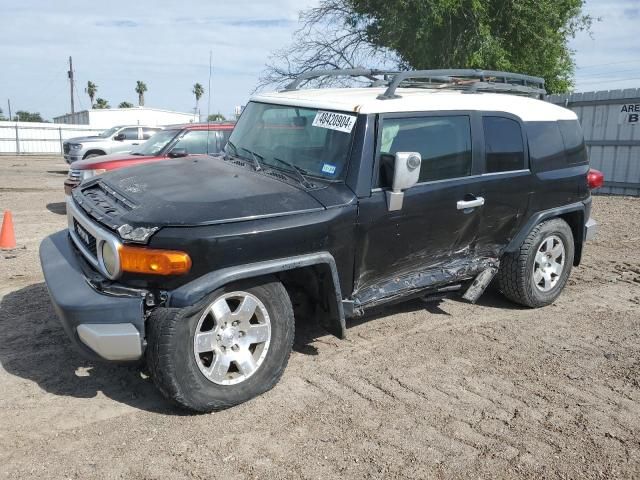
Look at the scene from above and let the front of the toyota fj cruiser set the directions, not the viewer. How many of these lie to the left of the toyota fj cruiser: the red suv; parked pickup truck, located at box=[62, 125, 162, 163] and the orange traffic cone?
0

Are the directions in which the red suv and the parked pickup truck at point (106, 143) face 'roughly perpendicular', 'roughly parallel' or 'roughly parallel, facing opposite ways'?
roughly parallel

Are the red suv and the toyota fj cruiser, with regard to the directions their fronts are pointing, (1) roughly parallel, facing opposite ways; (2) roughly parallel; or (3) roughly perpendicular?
roughly parallel

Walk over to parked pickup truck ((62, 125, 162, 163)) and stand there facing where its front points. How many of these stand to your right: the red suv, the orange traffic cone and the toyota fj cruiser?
0

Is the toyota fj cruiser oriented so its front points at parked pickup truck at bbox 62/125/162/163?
no

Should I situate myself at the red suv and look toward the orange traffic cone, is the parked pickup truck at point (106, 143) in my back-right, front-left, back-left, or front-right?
back-right

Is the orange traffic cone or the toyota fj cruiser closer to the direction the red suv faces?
the orange traffic cone

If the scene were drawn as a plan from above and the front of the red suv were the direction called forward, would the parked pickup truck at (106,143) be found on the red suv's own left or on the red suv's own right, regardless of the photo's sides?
on the red suv's own right

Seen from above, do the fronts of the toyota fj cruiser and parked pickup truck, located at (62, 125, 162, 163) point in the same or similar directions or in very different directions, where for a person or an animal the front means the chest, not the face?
same or similar directions

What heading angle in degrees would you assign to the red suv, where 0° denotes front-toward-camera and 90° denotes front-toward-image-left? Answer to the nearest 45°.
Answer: approximately 45°

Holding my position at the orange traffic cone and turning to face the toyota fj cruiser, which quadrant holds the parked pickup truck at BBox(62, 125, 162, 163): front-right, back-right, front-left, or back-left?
back-left

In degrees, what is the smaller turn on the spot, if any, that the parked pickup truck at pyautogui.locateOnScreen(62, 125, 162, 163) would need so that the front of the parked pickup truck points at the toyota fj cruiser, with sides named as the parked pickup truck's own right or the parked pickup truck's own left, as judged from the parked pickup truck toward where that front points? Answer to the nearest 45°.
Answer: approximately 45° to the parked pickup truck's own left

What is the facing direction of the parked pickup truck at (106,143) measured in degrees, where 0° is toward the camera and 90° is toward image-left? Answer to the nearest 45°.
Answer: approximately 45°

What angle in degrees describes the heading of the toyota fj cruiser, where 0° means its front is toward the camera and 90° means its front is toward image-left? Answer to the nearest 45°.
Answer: approximately 45°

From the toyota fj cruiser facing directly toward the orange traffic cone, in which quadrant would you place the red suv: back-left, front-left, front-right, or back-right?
front-right

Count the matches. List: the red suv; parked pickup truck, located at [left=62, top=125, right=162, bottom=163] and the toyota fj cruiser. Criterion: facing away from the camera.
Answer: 0
